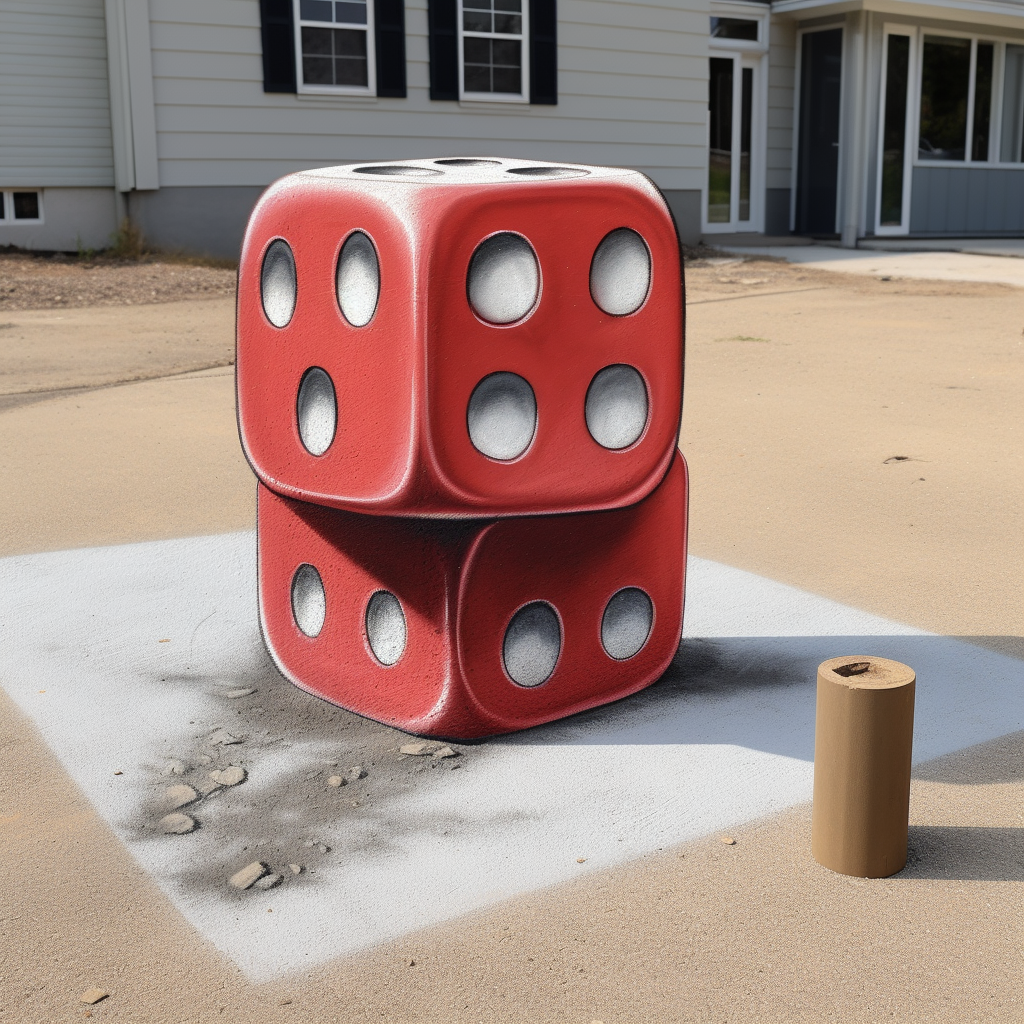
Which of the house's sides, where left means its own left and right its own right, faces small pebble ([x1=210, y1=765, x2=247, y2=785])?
front

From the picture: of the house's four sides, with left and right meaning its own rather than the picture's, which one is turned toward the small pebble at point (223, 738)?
front

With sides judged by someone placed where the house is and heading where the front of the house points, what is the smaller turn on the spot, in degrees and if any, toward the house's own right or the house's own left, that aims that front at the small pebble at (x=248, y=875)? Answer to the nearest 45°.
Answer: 0° — it already faces it

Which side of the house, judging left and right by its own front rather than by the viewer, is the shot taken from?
front

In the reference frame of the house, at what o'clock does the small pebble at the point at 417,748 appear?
The small pebble is roughly at 12 o'clock from the house.

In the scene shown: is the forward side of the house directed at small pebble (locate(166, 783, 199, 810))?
yes

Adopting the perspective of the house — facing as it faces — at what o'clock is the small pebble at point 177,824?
The small pebble is roughly at 12 o'clock from the house.

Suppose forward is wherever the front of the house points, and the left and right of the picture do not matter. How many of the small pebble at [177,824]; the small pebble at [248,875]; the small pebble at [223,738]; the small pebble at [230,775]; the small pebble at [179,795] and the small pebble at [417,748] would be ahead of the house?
6

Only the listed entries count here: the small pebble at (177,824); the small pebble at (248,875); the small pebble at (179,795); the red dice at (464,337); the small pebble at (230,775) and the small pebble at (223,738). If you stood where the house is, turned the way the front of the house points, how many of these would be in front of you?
6
